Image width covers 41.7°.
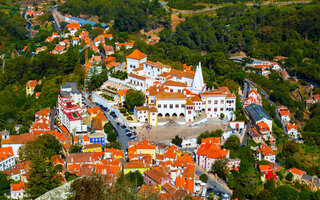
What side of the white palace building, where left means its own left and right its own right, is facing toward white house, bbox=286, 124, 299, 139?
left

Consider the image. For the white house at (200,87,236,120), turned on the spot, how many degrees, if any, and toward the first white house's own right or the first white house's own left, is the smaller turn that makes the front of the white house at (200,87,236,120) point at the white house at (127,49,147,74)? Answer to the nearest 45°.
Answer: approximately 135° to the first white house's own right

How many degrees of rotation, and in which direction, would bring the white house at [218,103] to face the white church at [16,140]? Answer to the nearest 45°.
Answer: approximately 90° to its right

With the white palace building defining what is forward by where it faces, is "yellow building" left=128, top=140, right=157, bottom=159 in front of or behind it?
in front

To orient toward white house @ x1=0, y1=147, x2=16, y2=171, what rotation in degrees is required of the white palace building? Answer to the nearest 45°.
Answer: approximately 45° to its right

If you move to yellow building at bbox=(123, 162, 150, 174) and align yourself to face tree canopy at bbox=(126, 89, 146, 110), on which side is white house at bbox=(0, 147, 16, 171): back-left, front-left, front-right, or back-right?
front-left

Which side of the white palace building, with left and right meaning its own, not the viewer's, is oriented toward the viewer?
front

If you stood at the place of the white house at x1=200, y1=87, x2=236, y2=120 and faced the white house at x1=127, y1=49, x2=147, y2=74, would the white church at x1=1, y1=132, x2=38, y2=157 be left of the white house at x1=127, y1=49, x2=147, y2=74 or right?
left

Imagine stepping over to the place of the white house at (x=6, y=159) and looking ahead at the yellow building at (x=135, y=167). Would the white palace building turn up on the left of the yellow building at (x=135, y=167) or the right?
left

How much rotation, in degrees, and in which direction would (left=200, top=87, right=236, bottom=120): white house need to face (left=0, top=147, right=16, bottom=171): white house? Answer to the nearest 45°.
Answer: approximately 45° to its right

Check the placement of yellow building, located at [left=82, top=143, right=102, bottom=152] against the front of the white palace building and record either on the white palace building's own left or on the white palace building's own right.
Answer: on the white palace building's own right

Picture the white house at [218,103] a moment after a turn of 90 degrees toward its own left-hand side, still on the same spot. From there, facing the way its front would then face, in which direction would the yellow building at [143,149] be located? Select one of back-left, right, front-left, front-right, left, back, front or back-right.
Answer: back-right
